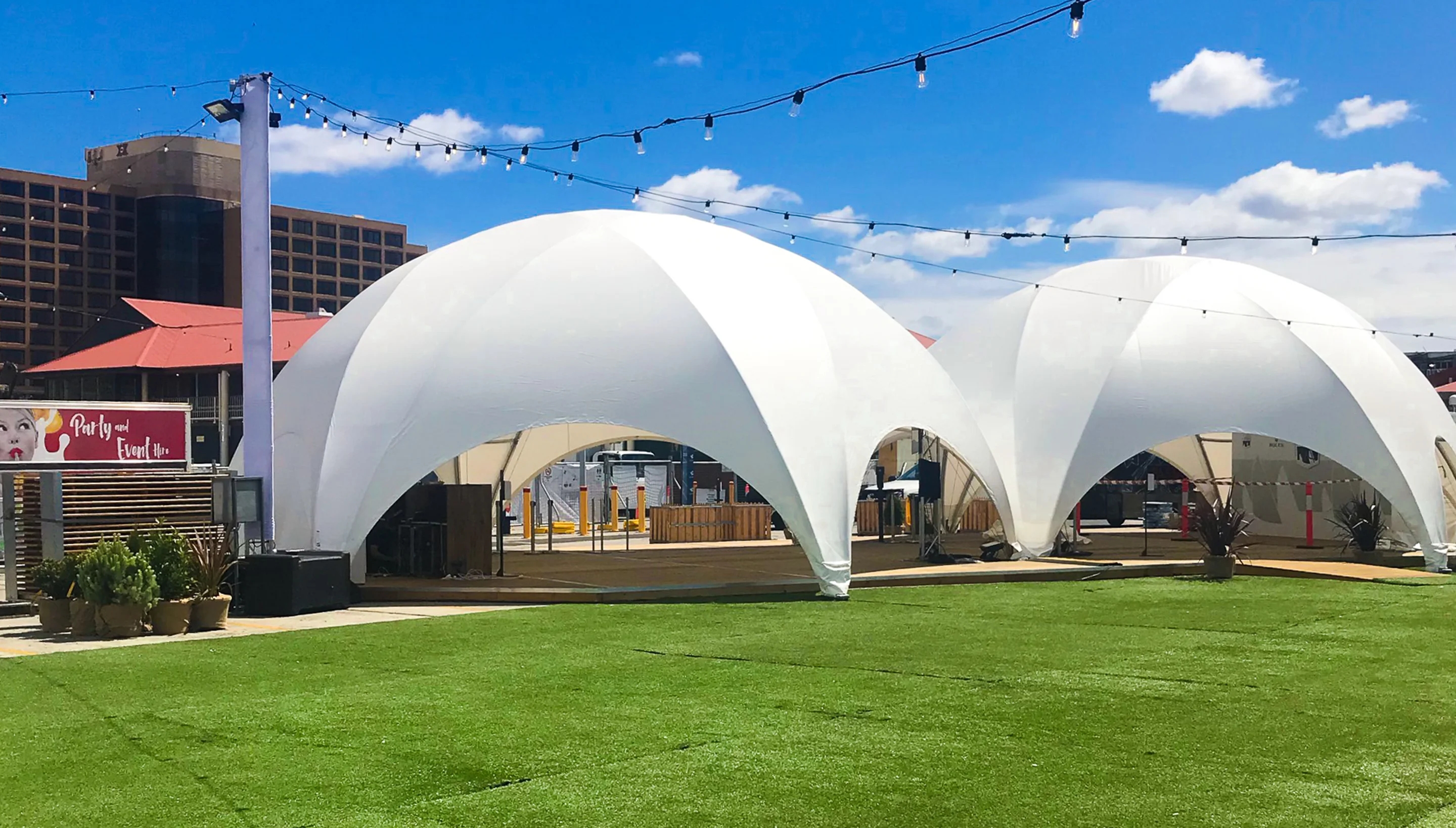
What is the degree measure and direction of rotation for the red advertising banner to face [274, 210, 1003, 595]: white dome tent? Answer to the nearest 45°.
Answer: approximately 45° to its left

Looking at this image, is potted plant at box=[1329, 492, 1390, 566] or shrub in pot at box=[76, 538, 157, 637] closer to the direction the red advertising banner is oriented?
the shrub in pot

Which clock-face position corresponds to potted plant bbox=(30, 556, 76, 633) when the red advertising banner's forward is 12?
The potted plant is roughly at 12 o'clock from the red advertising banner.

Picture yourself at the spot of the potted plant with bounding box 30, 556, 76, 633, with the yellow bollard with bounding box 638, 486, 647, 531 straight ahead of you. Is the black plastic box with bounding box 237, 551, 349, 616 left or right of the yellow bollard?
right

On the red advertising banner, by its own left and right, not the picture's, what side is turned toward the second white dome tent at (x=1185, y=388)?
left

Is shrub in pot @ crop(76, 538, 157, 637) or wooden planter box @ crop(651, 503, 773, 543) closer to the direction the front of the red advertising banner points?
the shrub in pot

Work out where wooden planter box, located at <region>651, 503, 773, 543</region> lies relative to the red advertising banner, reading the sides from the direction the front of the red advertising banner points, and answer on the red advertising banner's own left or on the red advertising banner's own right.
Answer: on the red advertising banner's own left

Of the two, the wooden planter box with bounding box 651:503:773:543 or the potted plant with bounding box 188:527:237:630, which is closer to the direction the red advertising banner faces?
the potted plant

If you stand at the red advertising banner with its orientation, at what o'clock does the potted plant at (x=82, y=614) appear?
The potted plant is roughly at 12 o'clock from the red advertising banner.

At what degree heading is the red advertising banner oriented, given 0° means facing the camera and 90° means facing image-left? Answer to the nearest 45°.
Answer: approximately 0°
